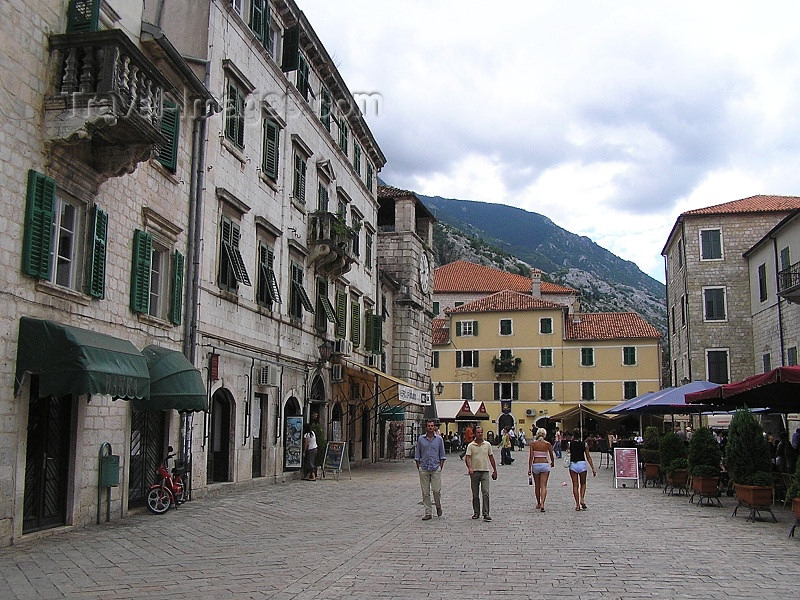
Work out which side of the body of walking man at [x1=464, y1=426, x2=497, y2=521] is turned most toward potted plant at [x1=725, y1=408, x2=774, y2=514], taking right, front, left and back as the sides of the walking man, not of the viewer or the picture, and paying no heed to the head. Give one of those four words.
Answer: left

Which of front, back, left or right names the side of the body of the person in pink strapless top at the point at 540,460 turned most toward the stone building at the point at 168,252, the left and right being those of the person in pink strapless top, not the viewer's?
left

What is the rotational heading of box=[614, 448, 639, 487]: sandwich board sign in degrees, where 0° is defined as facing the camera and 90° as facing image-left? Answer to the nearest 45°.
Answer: approximately 0°

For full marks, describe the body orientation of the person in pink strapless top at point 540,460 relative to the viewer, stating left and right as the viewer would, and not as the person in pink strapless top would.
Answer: facing away from the viewer

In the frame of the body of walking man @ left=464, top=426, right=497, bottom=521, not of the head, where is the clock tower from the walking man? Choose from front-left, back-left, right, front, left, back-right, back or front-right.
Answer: back

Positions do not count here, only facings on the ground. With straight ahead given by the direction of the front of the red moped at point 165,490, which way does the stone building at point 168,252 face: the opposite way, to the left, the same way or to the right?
to the left
